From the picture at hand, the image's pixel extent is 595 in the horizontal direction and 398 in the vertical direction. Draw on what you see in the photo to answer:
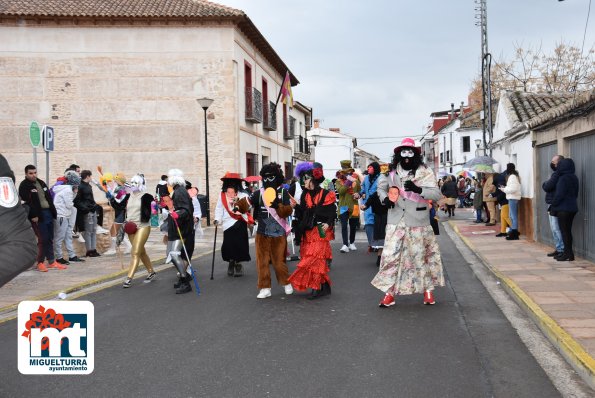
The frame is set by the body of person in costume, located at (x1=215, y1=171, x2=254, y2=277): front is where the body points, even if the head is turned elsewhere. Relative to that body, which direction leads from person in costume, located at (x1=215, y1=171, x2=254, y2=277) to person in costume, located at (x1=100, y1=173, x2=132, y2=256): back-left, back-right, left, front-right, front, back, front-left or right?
back-right

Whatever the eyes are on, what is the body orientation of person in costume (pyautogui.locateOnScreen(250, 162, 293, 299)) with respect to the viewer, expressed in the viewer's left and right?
facing the viewer

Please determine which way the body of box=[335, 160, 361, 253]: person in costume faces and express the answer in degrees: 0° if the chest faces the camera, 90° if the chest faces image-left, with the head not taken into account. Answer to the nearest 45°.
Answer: approximately 0°

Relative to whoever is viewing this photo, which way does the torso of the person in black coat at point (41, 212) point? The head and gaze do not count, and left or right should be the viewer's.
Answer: facing the viewer and to the right of the viewer

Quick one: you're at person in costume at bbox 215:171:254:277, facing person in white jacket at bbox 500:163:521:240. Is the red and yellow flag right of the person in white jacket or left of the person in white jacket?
left

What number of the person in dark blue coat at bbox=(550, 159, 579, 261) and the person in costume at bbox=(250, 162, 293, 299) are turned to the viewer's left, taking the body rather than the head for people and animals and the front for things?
1

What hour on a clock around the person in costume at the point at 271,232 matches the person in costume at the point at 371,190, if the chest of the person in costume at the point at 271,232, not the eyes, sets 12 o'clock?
the person in costume at the point at 371,190 is roughly at 7 o'clock from the person in costume at the point at 271,232.

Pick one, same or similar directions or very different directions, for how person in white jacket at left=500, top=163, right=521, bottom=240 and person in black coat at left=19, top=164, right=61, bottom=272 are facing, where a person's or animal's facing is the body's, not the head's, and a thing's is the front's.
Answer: very different directions

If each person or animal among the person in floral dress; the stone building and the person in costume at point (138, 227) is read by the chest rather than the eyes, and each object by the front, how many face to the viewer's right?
1

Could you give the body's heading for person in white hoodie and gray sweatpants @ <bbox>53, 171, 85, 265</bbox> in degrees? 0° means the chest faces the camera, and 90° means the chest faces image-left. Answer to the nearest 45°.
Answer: approximately 270°

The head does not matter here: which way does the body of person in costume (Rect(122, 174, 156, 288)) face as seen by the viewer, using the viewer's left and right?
facing the viewer and to the left of the viewer

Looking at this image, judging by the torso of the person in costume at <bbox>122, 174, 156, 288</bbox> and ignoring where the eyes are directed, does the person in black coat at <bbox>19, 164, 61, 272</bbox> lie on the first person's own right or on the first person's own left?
on the first person's own right
